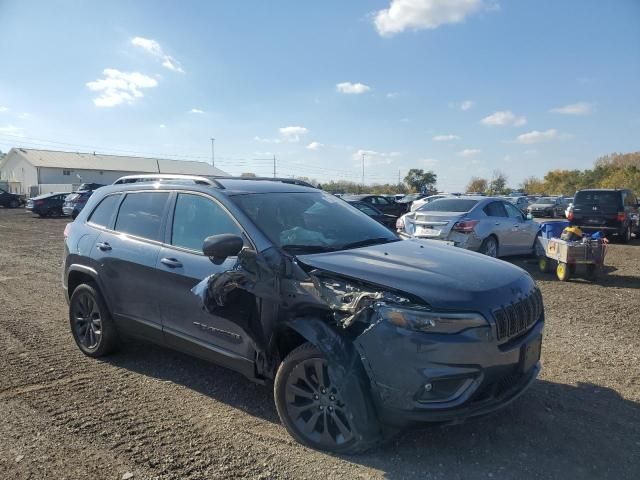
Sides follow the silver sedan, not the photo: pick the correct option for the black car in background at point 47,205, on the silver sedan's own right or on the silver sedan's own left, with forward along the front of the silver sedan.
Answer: on the silver sedan's own left

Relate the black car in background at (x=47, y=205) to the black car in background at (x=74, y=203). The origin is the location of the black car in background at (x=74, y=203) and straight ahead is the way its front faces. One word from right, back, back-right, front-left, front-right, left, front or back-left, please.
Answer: right

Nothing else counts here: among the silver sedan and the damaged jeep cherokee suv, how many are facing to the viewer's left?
0

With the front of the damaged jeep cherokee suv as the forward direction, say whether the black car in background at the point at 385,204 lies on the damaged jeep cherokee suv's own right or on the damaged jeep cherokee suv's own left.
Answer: on the damaged jeep cherokee suv's own left

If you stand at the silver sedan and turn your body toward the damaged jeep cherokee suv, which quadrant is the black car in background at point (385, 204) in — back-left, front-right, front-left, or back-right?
back-right
